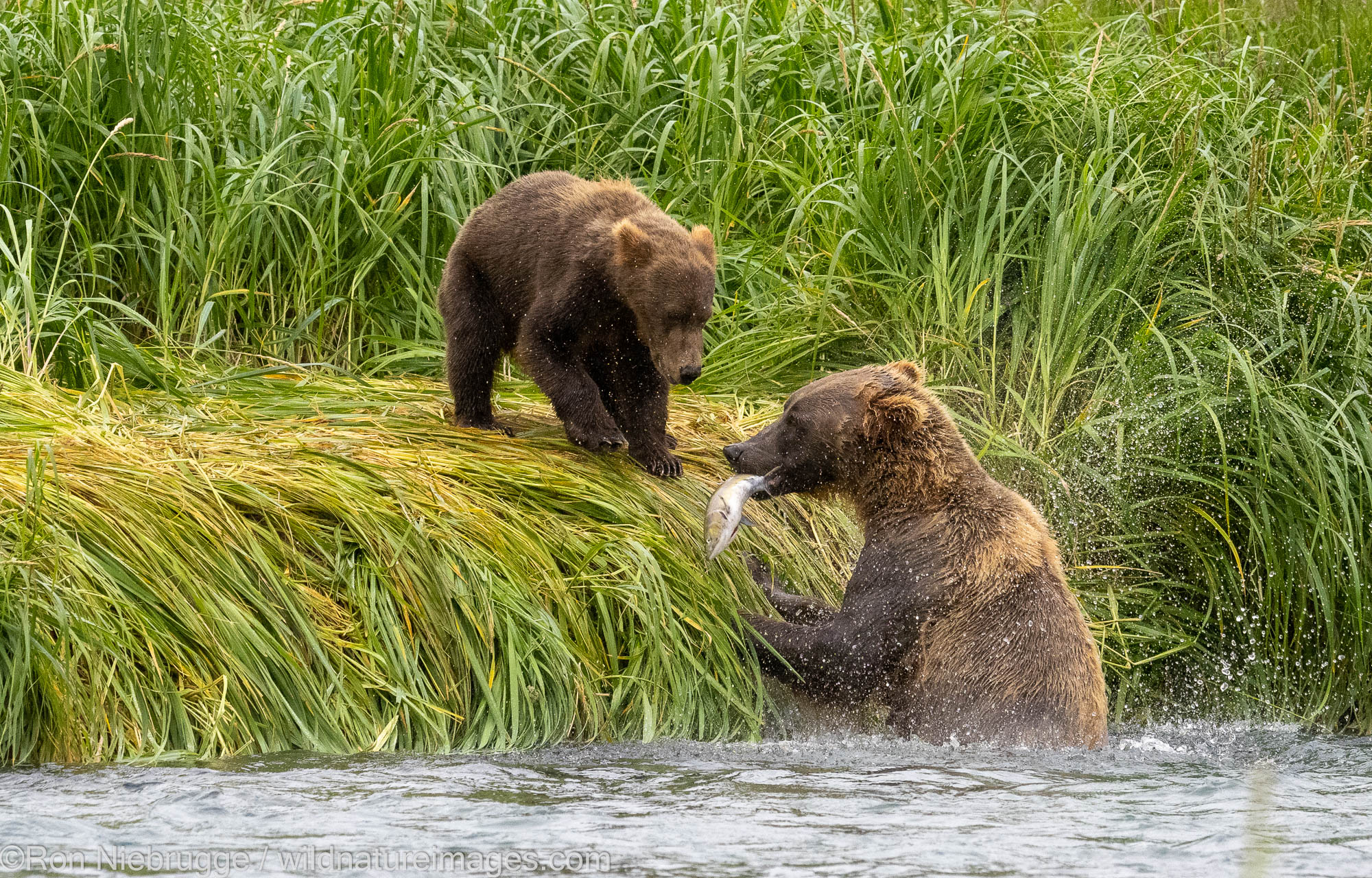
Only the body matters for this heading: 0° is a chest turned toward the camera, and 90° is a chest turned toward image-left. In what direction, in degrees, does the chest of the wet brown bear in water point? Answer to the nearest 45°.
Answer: approximately 90°

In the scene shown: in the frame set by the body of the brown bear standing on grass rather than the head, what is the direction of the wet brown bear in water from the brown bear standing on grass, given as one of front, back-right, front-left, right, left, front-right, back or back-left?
front

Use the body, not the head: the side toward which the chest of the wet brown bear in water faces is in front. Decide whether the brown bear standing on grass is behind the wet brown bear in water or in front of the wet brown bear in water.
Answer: in front

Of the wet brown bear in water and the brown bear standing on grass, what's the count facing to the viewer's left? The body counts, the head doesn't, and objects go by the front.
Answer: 1

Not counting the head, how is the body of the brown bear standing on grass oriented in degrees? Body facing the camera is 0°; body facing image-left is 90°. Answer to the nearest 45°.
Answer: approximately 315°
